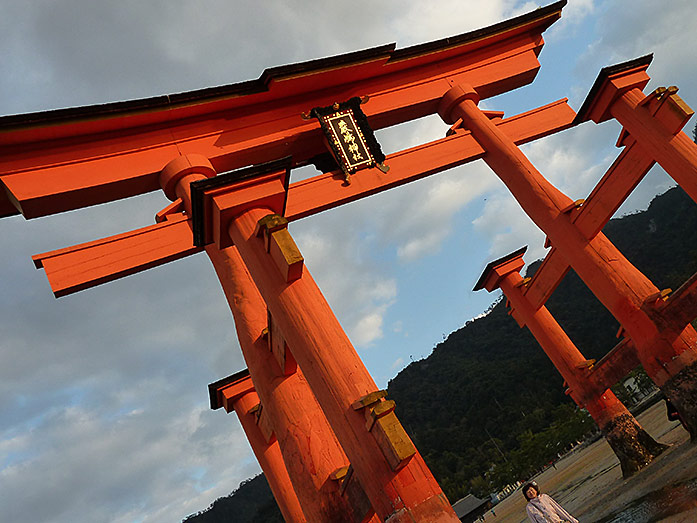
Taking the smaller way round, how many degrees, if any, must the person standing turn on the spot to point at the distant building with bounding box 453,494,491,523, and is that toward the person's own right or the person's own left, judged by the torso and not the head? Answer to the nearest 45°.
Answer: approximately 180°

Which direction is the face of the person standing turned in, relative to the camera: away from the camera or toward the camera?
toward the camera

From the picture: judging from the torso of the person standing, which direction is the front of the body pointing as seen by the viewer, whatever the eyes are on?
toward the camera
